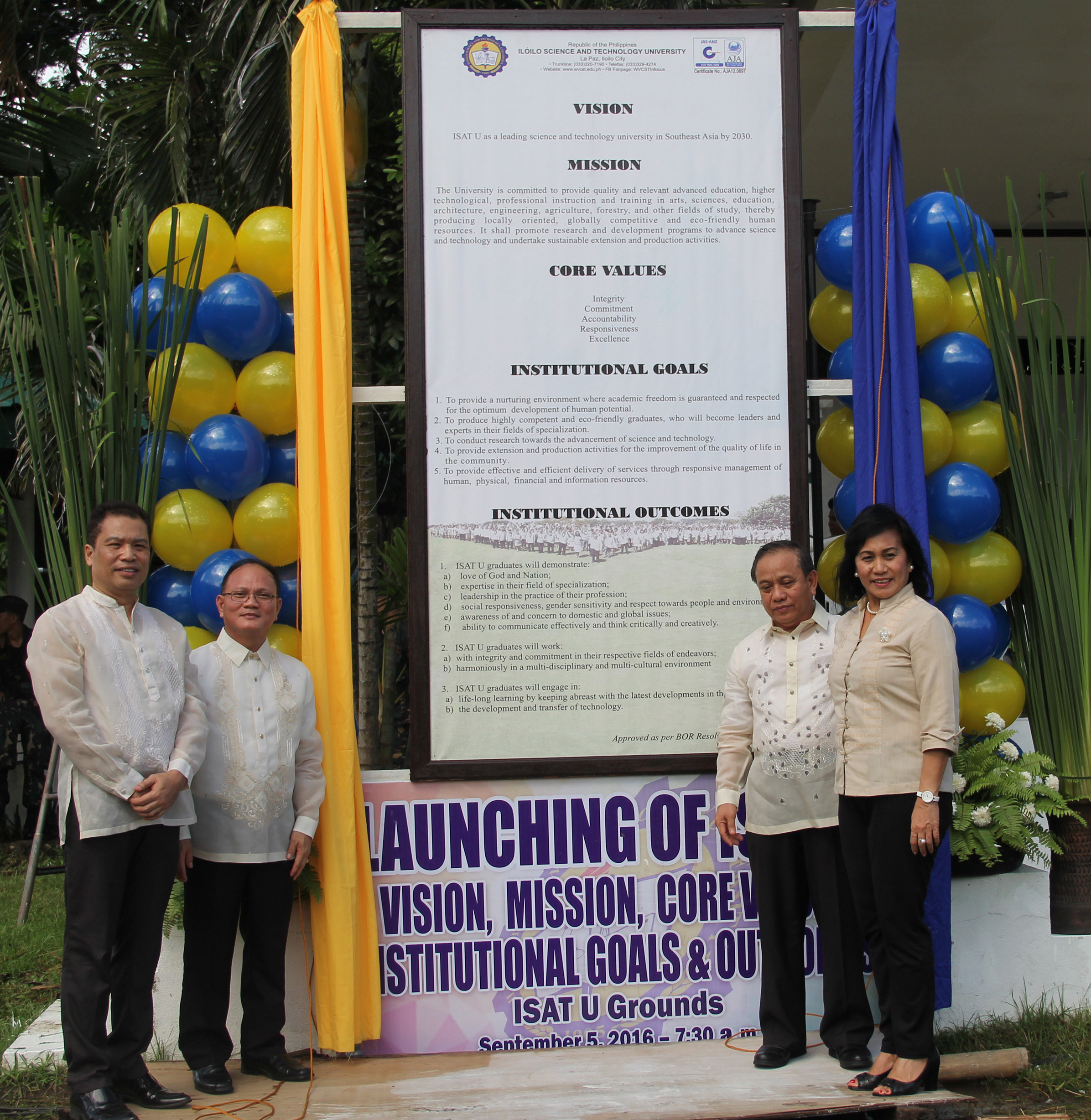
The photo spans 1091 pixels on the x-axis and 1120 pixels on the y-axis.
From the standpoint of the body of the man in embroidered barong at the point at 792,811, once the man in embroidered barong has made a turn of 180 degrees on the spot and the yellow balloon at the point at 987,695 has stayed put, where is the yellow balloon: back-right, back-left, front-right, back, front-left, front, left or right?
front-right

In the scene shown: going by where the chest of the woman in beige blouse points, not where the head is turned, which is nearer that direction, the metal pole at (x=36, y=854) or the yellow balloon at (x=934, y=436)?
the metal pole

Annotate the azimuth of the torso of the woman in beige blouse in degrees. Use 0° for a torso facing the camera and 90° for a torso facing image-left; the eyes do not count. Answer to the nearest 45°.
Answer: approximately 45°

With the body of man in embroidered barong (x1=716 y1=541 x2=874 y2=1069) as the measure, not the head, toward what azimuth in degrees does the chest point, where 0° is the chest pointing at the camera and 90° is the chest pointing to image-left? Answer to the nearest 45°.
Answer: approximately 0°

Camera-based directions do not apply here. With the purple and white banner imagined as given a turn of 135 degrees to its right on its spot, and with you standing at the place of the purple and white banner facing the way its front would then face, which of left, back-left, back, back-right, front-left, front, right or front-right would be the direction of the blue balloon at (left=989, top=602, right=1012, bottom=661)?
back-right

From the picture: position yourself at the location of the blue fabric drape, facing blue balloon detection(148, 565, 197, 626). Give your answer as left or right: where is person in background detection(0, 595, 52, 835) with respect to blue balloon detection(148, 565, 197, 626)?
right

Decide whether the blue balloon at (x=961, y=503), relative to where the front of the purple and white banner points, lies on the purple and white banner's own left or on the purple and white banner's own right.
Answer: on the purple and white banner's own left
